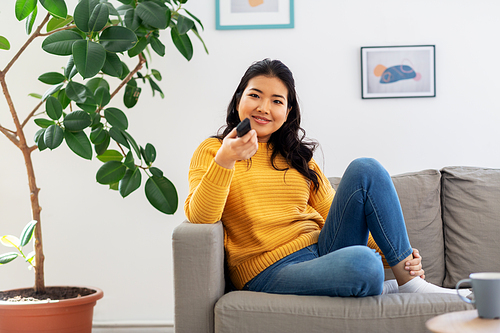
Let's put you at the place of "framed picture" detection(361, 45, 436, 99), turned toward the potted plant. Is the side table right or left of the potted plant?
left

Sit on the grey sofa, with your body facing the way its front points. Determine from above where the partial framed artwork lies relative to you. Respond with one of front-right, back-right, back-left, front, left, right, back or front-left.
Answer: back

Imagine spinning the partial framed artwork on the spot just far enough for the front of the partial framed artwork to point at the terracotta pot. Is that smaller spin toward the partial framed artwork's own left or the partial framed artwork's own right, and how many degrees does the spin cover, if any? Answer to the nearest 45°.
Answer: approximately 45° to the partial framed artwork's own right

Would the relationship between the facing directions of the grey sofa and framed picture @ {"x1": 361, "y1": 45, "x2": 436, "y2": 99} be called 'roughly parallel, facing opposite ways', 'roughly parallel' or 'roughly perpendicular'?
roughly parallel

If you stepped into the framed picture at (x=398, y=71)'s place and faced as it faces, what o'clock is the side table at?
The side table is roughly at 12 o'clock from the framed picture.

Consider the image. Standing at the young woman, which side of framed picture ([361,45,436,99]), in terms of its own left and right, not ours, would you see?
front

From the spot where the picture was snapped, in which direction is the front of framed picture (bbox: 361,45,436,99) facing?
facing the viewer

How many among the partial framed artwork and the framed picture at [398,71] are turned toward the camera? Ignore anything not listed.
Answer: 2

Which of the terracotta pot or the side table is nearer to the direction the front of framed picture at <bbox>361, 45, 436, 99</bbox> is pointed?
the side table

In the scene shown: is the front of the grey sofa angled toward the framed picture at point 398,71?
no

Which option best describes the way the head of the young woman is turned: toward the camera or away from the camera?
toward the camera

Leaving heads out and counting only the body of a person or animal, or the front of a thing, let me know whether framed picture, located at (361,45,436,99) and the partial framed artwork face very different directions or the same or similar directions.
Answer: same or similar directions

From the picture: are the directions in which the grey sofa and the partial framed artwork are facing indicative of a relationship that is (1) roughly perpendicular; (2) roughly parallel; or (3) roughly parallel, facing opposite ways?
roughly parallel

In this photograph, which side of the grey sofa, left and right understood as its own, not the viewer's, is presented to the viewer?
front

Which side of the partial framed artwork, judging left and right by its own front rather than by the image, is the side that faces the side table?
front

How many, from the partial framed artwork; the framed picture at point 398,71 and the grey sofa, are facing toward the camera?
3

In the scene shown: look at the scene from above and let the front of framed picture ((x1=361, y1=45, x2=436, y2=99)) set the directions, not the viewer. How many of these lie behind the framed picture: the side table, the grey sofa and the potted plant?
0
